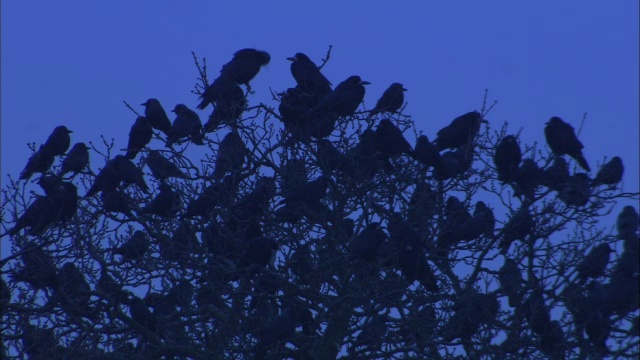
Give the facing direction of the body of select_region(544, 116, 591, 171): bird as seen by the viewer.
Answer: to the viewer's left

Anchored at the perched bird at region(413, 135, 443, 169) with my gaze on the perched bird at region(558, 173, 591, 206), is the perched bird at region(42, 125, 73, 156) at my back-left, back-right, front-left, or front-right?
back-left

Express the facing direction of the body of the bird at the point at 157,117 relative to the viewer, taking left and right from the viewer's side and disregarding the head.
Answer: facing to the left of the viewer

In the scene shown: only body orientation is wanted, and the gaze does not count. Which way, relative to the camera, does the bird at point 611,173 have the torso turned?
to the viewer's right

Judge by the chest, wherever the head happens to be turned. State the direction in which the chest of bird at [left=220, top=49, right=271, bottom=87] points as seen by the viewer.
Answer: to the viewer's right

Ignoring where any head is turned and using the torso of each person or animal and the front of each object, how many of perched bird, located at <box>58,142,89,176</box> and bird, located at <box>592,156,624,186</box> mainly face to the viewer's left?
0

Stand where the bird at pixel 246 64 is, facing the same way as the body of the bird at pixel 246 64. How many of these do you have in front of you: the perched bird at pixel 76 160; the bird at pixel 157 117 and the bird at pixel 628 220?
1

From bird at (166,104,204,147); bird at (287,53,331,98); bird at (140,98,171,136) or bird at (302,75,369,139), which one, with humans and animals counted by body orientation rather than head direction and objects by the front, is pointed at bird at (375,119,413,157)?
bird at (302,75,369,139)

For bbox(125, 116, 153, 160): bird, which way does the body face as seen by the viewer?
to the viewer's right
